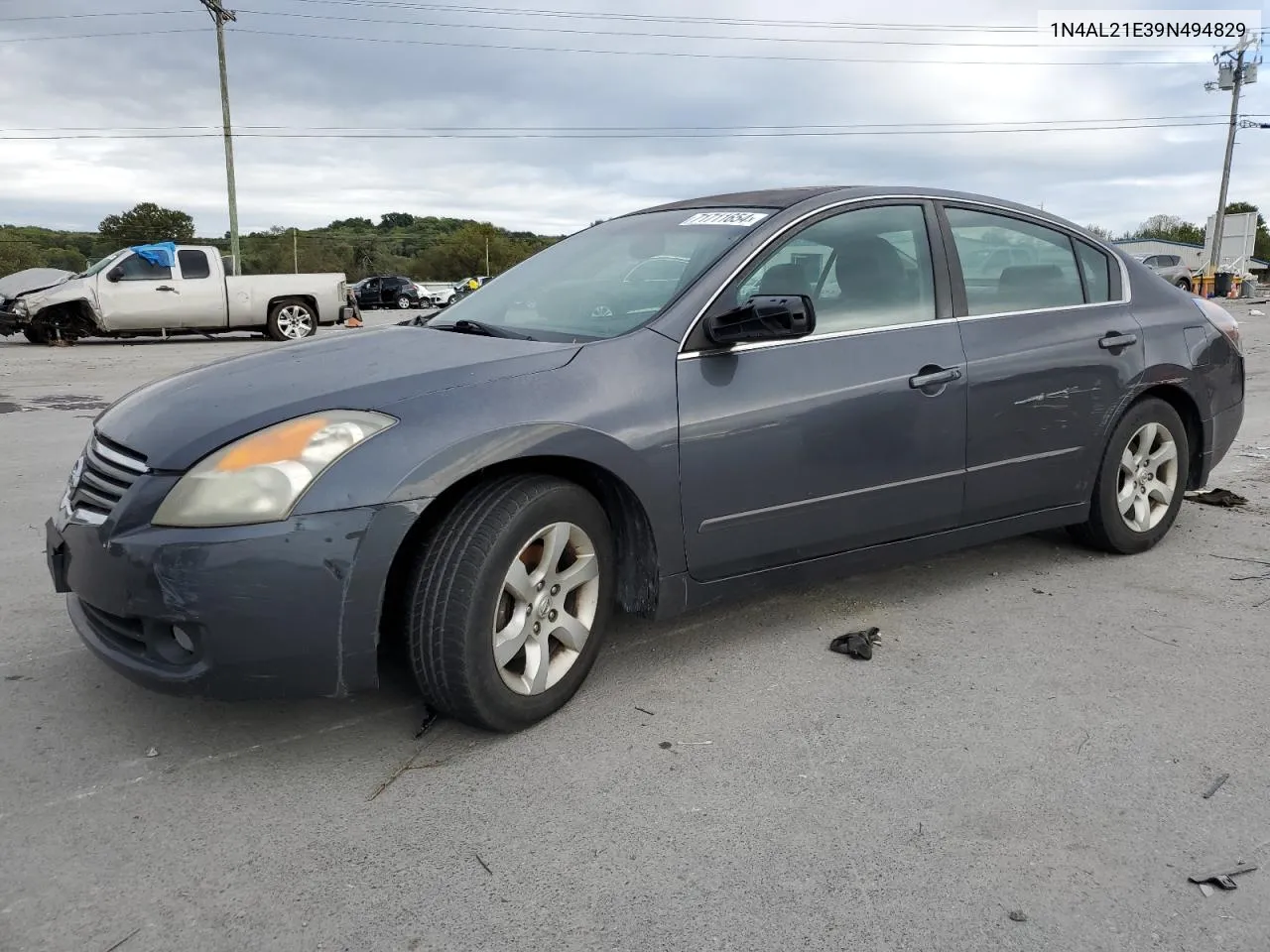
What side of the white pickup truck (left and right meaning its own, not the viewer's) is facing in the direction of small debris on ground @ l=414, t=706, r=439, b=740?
left

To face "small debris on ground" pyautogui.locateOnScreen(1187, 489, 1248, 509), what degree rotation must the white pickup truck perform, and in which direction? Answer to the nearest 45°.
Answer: approximately 90° to its left

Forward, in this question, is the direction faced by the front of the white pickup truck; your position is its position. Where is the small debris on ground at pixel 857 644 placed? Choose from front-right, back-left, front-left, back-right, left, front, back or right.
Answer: left

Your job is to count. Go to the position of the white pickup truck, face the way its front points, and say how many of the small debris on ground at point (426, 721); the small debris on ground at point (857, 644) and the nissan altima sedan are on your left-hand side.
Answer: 3

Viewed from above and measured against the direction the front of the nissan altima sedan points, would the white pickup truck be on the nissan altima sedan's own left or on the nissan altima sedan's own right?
on the nissan altima sedan's own right

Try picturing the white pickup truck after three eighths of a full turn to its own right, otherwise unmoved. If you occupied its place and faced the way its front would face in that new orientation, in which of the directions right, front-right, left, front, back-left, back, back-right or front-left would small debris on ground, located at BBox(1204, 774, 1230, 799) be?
back-right

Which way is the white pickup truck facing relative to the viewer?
to the viewer's left

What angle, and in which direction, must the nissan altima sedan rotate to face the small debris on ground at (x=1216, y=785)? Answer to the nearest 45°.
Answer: approximately 90° to its left

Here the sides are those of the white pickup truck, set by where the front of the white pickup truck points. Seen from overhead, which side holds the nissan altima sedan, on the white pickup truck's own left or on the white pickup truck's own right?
on the white pickup truck's own left

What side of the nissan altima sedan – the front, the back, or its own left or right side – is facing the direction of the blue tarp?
right
